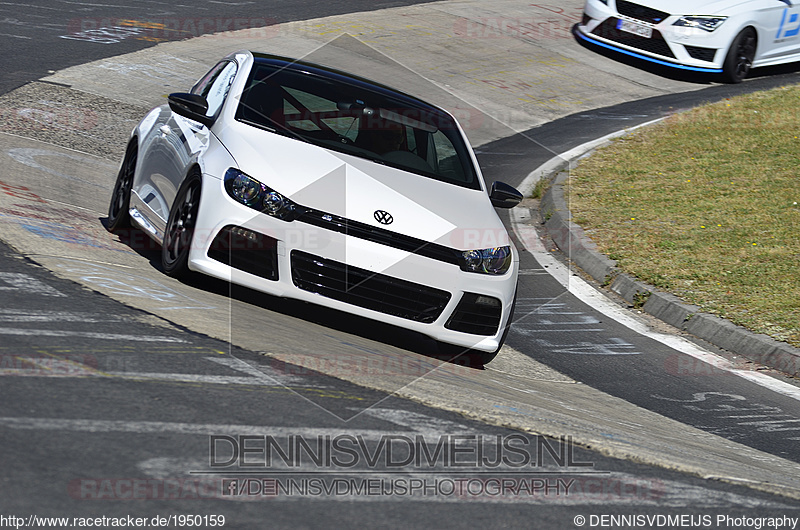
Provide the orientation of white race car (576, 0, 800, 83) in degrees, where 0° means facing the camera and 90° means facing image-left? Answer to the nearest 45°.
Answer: approximately 45°

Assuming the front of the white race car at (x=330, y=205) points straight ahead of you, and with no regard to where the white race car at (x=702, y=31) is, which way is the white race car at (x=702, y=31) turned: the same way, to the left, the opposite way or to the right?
to the right

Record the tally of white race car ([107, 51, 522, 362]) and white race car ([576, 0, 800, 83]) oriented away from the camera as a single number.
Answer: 0

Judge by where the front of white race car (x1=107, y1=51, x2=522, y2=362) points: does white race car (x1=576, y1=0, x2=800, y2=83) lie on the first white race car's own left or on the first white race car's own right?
on the first white race car's own left

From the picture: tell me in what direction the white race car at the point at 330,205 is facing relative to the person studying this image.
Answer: facing the viewer and to the right of the viewer

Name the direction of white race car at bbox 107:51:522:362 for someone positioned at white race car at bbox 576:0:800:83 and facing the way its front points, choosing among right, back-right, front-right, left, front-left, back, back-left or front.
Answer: front-left

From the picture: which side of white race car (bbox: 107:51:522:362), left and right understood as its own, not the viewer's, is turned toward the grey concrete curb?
left
